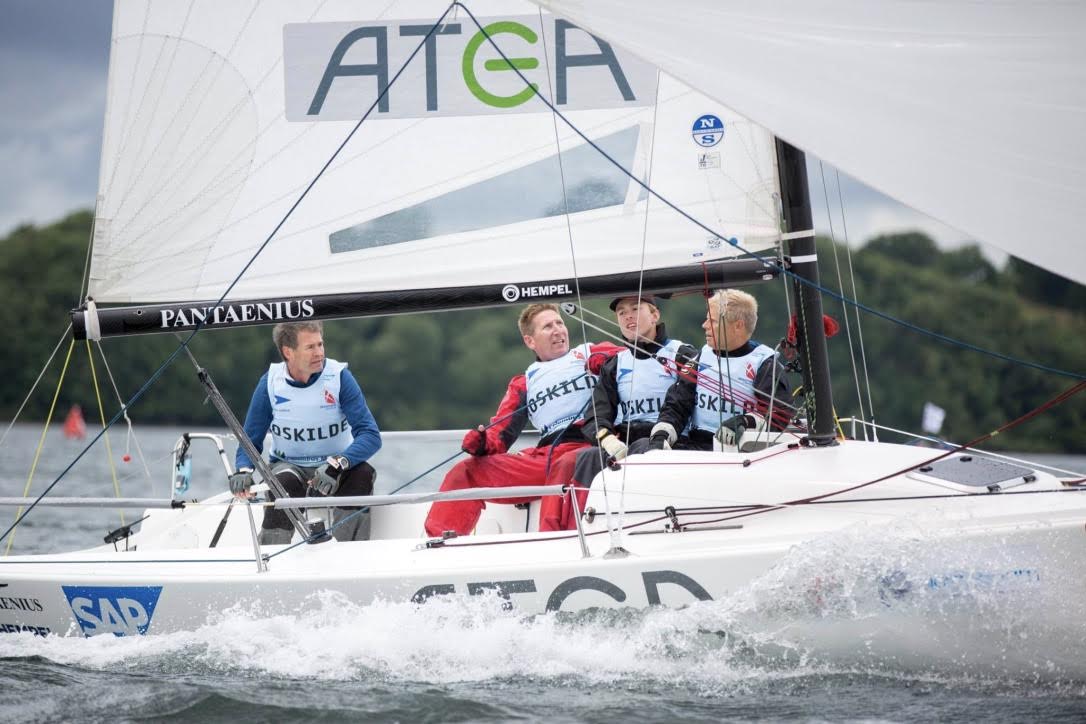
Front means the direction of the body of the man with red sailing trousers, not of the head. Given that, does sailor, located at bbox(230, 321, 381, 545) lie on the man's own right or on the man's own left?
on the man's own right

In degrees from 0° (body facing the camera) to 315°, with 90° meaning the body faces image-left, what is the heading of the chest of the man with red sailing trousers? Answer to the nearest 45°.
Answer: approximately 0°

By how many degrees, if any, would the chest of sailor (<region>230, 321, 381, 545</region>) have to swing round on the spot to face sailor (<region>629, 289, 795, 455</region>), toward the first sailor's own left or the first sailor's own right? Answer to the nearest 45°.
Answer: approximately 90° to the first sailor's own left

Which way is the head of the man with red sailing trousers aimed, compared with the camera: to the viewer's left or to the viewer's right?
to the viewer's right

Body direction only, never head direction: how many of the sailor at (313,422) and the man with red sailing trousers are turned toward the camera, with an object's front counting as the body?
2

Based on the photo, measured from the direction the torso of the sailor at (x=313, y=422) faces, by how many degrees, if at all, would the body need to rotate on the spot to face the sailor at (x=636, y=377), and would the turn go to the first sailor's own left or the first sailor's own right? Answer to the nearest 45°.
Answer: approximately 90° to the first sailor's own left

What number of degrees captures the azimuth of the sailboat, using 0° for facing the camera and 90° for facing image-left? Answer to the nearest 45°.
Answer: approximately 270°

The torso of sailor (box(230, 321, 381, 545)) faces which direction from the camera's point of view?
toward the camera

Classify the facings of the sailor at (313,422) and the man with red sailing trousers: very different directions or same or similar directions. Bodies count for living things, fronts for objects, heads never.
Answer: same or similar directions
